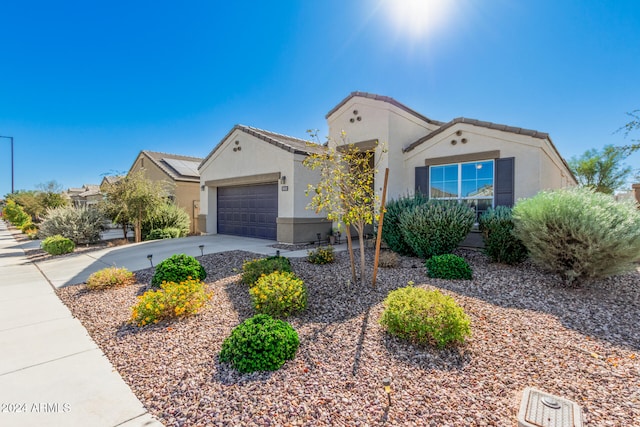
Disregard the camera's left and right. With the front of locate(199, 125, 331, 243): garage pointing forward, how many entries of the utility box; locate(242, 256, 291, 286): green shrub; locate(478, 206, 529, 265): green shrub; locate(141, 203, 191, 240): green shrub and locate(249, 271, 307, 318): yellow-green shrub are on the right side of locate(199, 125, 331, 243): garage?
1

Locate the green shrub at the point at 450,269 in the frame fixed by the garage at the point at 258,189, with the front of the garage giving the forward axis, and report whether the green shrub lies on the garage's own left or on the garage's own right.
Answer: on the garage's own left

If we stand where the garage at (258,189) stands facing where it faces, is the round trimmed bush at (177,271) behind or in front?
in front

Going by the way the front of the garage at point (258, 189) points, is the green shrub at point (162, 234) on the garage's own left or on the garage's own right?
on the garage's own right

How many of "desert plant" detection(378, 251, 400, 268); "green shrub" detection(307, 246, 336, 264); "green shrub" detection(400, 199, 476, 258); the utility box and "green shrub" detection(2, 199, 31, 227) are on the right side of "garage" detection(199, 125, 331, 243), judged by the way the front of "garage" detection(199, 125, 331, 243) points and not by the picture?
1

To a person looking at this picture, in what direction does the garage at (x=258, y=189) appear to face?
facing the viewer and to the left of the viewer

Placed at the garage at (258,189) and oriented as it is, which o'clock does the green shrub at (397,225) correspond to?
The green shrub is roughly at 9 o'clock from the garage.

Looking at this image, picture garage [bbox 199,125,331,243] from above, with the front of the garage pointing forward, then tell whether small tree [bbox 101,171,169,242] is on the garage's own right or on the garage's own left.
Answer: on the garage's own right

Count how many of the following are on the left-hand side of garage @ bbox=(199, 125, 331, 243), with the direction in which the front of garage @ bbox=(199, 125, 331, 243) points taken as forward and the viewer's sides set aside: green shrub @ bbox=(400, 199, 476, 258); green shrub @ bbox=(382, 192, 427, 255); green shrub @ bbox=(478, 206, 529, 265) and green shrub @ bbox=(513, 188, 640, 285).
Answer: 4

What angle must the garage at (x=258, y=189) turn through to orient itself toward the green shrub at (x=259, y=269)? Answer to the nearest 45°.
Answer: approximately 45° to its left

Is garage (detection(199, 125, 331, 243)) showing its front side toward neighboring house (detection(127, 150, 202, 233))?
no

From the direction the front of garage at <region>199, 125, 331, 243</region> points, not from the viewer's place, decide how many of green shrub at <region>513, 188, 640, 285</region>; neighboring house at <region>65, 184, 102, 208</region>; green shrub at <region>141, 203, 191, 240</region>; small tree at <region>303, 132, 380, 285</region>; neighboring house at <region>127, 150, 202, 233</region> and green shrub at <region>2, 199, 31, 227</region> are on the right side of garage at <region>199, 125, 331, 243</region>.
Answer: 4

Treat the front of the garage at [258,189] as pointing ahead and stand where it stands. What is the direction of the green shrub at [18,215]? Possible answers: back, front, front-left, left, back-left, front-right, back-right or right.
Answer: right

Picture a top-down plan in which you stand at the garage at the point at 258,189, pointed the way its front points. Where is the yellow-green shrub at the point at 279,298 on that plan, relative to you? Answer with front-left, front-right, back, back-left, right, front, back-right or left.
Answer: front-left

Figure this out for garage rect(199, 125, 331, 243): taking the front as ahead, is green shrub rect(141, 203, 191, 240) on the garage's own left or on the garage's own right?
on the garage's own right

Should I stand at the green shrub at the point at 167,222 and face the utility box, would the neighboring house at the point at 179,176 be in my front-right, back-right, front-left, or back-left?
back-left

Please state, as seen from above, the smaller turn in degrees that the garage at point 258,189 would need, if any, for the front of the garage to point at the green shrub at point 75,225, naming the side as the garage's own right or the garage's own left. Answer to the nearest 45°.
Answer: approximately 45° to the garage's own right

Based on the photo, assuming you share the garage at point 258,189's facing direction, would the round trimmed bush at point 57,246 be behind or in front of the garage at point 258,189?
in front

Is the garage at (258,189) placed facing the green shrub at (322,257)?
no

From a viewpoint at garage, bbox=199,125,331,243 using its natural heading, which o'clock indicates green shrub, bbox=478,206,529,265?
The green shrub is roughly at 9 o'clock from the garage.
